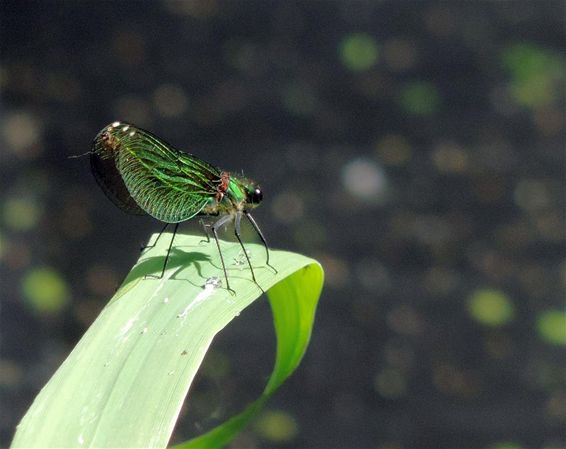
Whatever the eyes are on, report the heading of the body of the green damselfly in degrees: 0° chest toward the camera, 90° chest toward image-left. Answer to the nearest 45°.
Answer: approximately 270°
